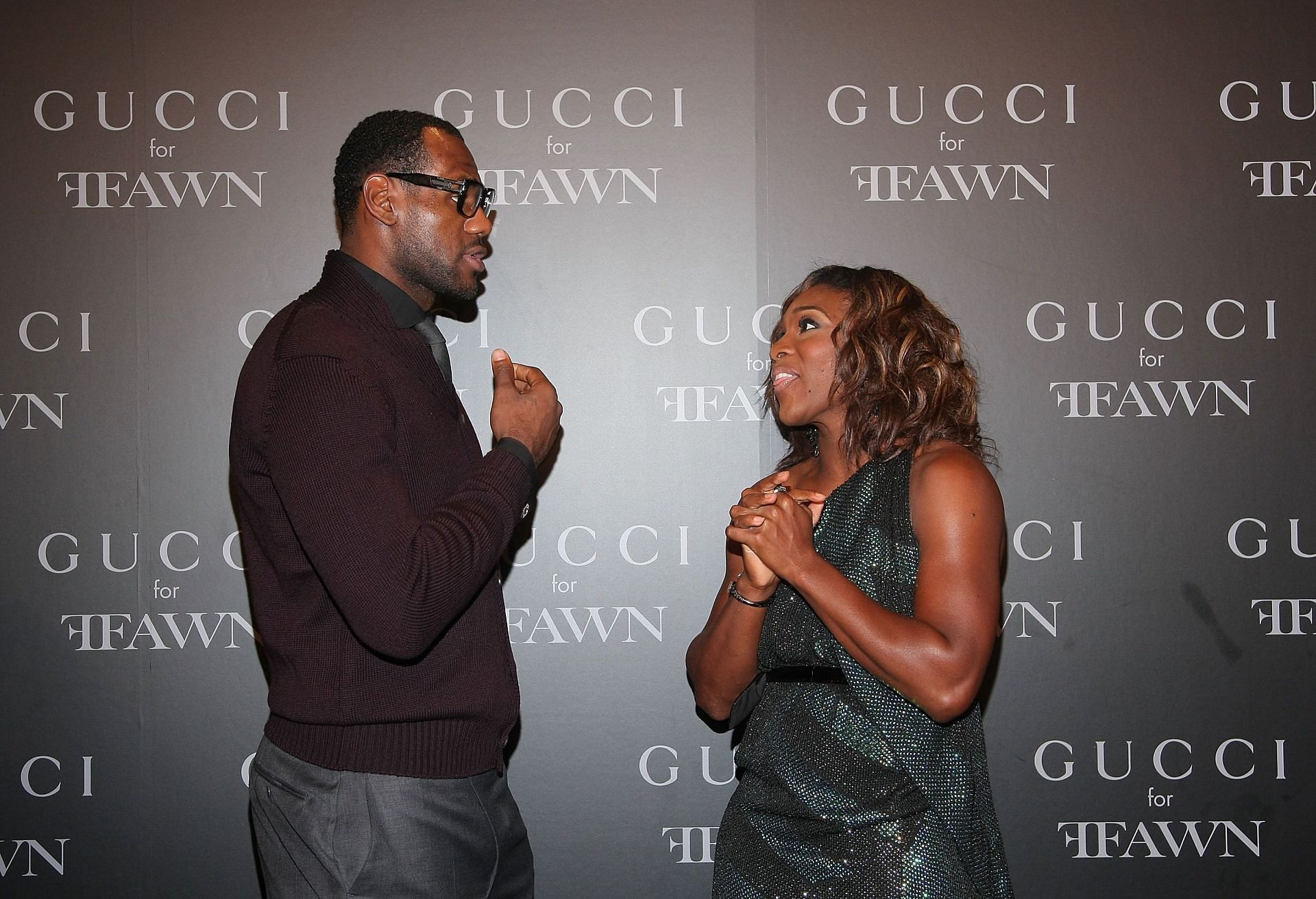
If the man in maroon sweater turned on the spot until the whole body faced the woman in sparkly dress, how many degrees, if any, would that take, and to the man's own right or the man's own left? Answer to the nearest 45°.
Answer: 0° — they already face them

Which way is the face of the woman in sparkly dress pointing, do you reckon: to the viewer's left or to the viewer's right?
to the viewer's left

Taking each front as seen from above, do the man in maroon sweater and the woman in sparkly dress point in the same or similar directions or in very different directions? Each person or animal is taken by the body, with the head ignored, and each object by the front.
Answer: very different directions

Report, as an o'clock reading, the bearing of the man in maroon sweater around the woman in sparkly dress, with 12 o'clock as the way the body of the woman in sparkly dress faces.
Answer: The man in maroon sweater is roughly at 1 o'clock from the woman in sparkly dress.

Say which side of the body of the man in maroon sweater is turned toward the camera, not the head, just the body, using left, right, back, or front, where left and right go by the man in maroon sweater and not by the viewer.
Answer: right

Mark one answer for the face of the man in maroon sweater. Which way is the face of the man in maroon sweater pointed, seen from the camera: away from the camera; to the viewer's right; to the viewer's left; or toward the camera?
to the viewer's right

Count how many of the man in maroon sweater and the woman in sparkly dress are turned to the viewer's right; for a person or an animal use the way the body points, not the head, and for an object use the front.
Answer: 1
